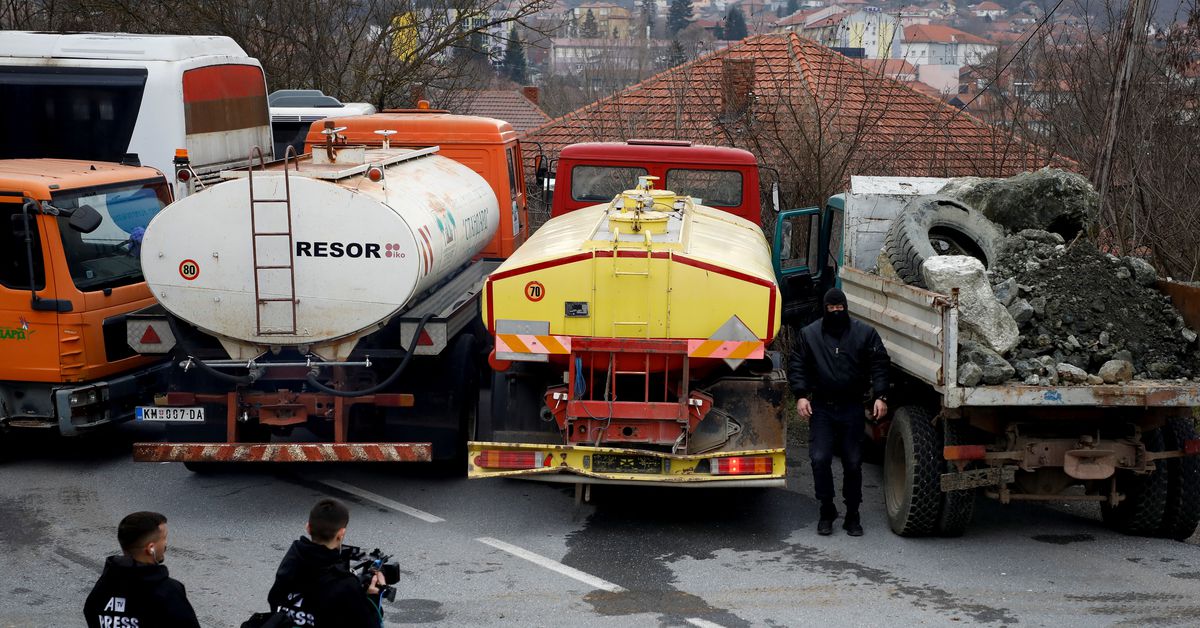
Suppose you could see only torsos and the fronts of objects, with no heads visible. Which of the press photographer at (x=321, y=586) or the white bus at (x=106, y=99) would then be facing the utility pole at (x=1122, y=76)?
the press photographer

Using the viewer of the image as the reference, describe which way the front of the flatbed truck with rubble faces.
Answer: facing away from the viewer and to the left of the viewer

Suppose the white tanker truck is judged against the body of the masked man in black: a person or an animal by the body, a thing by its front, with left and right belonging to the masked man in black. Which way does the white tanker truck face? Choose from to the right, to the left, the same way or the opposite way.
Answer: the opposite way

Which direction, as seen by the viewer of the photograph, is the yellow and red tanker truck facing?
facing away from the viewer

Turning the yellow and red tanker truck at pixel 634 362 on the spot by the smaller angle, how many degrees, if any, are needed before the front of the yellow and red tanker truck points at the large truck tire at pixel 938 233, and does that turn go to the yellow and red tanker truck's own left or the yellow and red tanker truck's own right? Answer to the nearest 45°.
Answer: approximately 45° to the yellow and red tanker truck's own right

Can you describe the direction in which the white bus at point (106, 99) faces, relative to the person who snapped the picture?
facing away from the viewer and to the left of the viewer

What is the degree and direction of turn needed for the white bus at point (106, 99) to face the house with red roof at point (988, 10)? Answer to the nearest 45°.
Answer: approximately 90° to its right

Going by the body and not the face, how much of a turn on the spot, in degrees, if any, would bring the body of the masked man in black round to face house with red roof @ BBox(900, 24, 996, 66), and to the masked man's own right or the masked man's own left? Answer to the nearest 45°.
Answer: approximately 180°

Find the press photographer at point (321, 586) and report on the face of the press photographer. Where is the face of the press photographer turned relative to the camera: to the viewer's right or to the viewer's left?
to the viewer's right

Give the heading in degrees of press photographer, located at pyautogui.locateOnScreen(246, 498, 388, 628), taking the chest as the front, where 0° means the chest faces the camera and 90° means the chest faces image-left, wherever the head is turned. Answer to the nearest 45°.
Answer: approximately 225°

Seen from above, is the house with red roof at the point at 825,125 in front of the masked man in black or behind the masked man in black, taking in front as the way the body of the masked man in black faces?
behind
